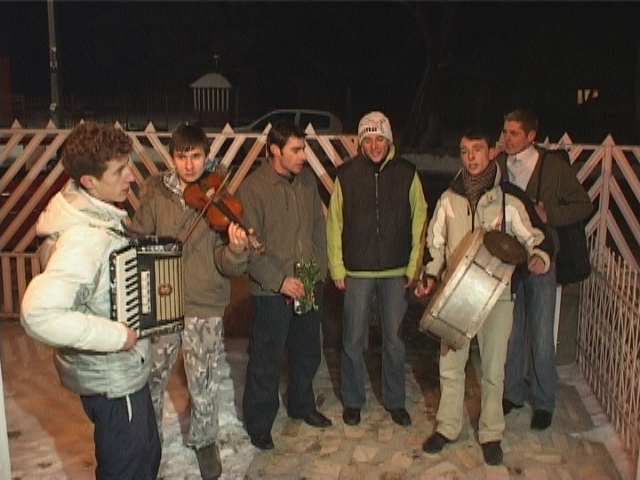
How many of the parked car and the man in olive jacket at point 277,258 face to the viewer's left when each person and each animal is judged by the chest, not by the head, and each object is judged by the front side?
1

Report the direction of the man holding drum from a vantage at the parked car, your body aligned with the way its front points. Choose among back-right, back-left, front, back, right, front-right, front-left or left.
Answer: left

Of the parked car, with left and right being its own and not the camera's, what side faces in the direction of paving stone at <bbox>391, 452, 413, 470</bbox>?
left

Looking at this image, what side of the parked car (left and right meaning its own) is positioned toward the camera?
left

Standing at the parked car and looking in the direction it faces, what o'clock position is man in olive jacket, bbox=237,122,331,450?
The man in olive jacket is roughly at 9 o'clock from the parked car.

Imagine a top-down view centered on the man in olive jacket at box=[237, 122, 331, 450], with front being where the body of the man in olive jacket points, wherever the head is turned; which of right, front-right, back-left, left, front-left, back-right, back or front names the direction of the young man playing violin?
right

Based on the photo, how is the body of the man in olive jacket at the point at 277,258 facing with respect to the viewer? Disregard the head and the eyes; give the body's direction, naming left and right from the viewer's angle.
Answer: facing the viewer and to the right of the viewer

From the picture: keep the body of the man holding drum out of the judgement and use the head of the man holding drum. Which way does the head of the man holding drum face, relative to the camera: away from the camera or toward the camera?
toward the camera

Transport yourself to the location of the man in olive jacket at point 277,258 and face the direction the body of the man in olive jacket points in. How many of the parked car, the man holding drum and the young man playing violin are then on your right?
1

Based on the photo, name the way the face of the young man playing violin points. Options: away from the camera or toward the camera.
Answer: toward the camera

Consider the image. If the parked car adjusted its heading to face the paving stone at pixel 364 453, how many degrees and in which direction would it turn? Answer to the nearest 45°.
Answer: approximately 90° to its left

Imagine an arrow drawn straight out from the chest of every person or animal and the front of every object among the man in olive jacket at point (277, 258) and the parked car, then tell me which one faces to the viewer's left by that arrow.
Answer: the parked car

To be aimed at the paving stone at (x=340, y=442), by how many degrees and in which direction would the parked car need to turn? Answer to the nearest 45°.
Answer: approximately 90° to its left

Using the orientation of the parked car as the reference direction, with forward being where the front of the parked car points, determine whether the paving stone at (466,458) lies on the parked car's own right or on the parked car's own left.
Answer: on the parked car's own left
